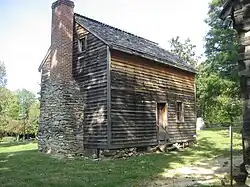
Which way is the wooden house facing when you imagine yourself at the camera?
facing the viewer and to the right of the viewer

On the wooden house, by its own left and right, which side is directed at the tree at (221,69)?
left
